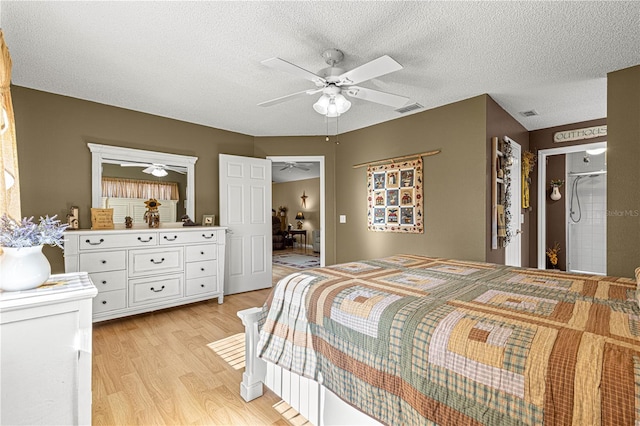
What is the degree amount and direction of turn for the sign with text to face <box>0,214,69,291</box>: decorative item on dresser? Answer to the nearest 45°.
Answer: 0° — it already faces it

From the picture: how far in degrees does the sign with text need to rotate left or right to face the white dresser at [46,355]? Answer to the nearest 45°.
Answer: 0° — it already faces it

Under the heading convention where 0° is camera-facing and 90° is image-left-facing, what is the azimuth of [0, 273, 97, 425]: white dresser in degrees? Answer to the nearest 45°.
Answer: approximately 270°

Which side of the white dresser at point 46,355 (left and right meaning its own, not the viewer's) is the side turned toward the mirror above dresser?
left

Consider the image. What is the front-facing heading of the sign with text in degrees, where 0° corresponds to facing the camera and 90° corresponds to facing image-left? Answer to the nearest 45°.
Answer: approximately 0°
